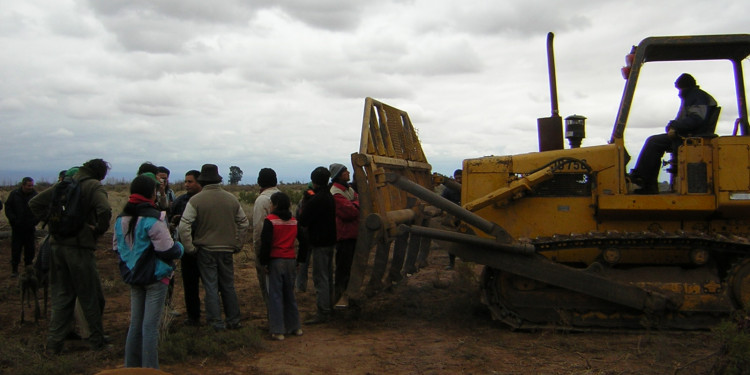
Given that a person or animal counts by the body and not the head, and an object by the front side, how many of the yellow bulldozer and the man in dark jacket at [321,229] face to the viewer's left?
2

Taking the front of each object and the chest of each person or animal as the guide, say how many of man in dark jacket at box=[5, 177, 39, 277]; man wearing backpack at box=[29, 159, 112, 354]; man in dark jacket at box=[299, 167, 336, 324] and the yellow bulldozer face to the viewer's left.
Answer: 1

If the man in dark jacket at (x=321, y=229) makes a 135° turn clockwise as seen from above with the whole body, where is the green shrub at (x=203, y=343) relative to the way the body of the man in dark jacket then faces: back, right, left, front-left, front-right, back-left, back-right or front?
back

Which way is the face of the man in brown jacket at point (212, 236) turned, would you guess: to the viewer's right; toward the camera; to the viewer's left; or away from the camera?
away from the camera

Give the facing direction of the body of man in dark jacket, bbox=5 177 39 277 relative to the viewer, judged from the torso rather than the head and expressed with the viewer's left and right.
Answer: facing the viewer and to the right of the viewer

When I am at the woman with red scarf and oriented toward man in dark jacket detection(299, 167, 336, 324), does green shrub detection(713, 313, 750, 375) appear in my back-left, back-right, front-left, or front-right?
front-right

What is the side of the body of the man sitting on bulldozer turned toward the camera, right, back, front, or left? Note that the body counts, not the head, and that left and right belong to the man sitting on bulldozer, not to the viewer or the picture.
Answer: left

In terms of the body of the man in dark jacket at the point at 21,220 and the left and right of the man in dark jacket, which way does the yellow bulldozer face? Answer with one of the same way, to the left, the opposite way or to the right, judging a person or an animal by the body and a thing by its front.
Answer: the opposite way

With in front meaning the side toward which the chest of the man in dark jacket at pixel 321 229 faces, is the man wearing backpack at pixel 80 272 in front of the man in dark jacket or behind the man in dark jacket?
in front

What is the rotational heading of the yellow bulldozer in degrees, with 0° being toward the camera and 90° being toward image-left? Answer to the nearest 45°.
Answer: approximately 90°

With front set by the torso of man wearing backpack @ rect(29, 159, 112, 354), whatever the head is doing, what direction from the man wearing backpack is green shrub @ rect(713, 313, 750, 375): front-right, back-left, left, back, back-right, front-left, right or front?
right

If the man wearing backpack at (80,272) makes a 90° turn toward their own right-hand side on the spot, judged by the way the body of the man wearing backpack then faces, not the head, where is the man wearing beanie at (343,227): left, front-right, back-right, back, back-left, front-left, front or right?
front-left

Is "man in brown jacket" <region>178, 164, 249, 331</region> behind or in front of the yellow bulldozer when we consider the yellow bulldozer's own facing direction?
in front

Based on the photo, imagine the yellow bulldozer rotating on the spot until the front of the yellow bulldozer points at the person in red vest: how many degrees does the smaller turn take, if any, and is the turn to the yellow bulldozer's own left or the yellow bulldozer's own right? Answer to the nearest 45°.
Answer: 0° — it already faces them

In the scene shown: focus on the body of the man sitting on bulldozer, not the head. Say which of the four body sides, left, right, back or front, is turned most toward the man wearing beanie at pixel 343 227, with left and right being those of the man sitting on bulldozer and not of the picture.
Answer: front

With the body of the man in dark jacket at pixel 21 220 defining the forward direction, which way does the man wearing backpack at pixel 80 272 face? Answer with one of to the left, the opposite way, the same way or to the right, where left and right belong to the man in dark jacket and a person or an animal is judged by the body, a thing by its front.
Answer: to the left

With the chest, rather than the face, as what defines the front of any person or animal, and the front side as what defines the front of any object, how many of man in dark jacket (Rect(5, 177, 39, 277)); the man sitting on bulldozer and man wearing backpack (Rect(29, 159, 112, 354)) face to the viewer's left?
1

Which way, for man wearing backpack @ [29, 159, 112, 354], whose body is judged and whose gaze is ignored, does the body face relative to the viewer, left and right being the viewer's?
facing away from the viewer and to the right of the viewer
